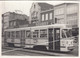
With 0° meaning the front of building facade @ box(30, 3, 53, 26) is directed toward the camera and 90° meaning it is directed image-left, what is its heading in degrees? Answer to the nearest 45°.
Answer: approximately 45°
